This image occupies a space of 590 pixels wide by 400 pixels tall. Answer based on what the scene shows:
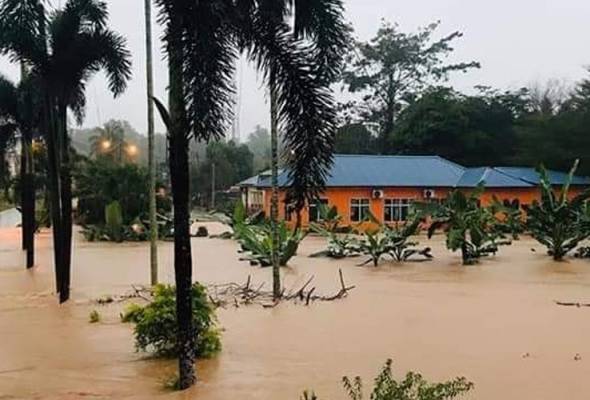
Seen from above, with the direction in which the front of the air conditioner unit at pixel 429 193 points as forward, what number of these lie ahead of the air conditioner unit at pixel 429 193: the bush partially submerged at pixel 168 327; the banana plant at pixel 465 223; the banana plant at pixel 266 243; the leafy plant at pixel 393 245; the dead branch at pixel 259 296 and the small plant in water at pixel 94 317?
6

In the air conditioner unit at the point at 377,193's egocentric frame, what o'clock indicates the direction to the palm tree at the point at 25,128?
The palm tree is roughly at 1 o'clock from the air conditioner unit.

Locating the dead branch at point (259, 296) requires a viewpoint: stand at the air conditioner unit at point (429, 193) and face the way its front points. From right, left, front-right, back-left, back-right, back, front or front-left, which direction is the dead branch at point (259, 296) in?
front

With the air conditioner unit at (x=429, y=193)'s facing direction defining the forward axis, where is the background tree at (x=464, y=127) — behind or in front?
behind

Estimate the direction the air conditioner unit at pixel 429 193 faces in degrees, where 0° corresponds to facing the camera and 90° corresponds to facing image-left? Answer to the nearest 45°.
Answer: approximately 0°

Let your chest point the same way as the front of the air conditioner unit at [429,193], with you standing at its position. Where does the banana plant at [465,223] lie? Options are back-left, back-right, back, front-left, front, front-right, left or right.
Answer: front

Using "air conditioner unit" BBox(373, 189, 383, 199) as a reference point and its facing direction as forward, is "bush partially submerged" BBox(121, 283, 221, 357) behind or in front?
in front

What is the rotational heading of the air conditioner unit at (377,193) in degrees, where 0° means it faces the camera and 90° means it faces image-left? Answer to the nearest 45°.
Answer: approximately 0°

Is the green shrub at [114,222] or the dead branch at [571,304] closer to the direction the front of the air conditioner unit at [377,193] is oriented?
the dead branch

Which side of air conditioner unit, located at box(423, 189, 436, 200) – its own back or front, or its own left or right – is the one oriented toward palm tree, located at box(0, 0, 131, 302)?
front

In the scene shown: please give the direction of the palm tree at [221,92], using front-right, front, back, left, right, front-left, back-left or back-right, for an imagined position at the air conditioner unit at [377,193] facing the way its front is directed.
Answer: front

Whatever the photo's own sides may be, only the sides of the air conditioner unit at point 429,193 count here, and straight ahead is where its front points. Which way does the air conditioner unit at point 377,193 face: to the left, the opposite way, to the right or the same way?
the same way

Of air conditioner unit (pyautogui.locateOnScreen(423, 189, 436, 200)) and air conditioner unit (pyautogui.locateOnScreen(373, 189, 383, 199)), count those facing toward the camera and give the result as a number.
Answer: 2

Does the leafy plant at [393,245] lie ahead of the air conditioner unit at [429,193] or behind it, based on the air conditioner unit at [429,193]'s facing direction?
ahead

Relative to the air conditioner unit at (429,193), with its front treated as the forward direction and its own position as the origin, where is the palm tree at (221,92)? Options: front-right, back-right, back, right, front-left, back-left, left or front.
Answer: front
